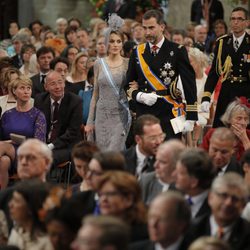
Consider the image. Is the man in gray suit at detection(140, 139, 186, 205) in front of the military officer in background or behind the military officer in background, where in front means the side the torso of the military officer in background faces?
in front

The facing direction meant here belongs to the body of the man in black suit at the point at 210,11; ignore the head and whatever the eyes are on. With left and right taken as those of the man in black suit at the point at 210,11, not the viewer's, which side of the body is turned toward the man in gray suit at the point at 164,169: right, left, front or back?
front

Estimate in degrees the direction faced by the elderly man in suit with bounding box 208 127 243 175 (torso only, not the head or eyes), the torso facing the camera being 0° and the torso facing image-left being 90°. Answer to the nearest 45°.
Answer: approximately 45°

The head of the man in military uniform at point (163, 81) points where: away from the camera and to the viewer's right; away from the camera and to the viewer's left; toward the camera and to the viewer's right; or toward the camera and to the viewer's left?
toward the camera and to the viewer's left

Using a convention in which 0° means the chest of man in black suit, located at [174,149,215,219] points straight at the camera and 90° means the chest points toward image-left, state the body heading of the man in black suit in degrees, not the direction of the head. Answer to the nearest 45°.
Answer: approximately 90°

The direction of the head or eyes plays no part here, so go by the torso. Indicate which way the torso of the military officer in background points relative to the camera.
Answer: toward the camera

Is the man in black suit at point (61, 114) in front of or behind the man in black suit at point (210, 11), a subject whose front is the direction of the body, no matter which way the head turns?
in front

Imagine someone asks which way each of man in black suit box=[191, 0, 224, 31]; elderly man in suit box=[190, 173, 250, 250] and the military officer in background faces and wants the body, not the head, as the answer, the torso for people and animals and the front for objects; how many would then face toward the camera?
3

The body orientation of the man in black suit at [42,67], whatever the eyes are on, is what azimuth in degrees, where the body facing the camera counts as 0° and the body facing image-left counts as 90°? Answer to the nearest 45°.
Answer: approximately 315°

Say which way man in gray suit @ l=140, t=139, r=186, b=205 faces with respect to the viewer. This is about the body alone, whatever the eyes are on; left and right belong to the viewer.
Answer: facing the viewer and to the left of the viewer

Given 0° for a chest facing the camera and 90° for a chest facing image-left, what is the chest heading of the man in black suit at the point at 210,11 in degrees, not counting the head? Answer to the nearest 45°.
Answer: approximately 0°
